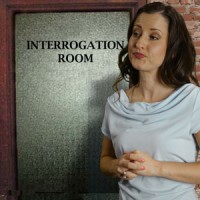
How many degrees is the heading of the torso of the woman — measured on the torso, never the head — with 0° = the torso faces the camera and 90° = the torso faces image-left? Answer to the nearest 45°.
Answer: approximately 45°

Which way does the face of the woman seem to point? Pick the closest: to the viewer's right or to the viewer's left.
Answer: to the viewer's left
